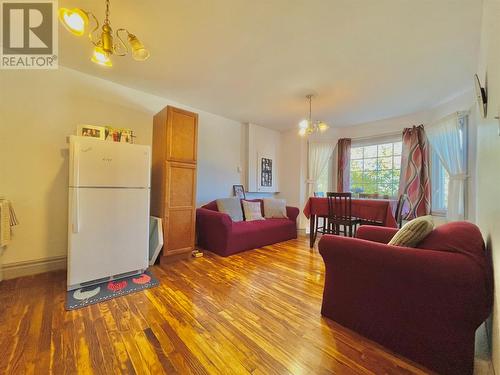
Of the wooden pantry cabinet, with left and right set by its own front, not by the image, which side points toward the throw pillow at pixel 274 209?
left

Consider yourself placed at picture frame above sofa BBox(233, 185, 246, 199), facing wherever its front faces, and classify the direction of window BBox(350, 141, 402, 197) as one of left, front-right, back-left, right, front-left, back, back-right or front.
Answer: front-left

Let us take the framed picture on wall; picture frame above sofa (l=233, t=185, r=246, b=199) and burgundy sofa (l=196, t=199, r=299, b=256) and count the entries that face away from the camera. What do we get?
0

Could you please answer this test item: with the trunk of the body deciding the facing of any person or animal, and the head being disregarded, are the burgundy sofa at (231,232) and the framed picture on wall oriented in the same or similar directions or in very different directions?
same or similar directions

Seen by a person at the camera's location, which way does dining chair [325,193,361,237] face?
facing away from the viewer and to the right of the viewer

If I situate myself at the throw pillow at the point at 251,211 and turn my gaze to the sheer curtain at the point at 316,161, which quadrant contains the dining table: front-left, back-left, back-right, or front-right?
front-right

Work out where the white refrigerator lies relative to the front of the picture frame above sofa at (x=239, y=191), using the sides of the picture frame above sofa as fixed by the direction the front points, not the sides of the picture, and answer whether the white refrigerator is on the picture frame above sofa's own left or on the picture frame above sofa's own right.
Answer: on the picture frame above sofa's own right

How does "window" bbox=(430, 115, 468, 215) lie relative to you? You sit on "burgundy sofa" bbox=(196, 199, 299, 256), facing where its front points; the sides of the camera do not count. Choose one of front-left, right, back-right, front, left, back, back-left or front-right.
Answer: front-left

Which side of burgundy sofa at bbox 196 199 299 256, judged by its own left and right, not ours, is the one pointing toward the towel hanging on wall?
right

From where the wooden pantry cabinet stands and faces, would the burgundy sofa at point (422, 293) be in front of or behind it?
in front

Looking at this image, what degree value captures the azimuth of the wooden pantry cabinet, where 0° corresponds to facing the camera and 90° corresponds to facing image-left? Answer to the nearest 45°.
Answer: approximately 315°

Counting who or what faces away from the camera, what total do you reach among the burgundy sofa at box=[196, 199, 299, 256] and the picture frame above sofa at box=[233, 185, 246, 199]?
0

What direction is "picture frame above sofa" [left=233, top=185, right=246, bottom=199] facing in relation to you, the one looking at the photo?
facing the viewer and to the right of the viewer

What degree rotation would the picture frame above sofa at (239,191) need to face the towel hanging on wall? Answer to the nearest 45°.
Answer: approximately 90° to its right

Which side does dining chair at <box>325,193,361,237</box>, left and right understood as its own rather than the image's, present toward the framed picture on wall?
left
